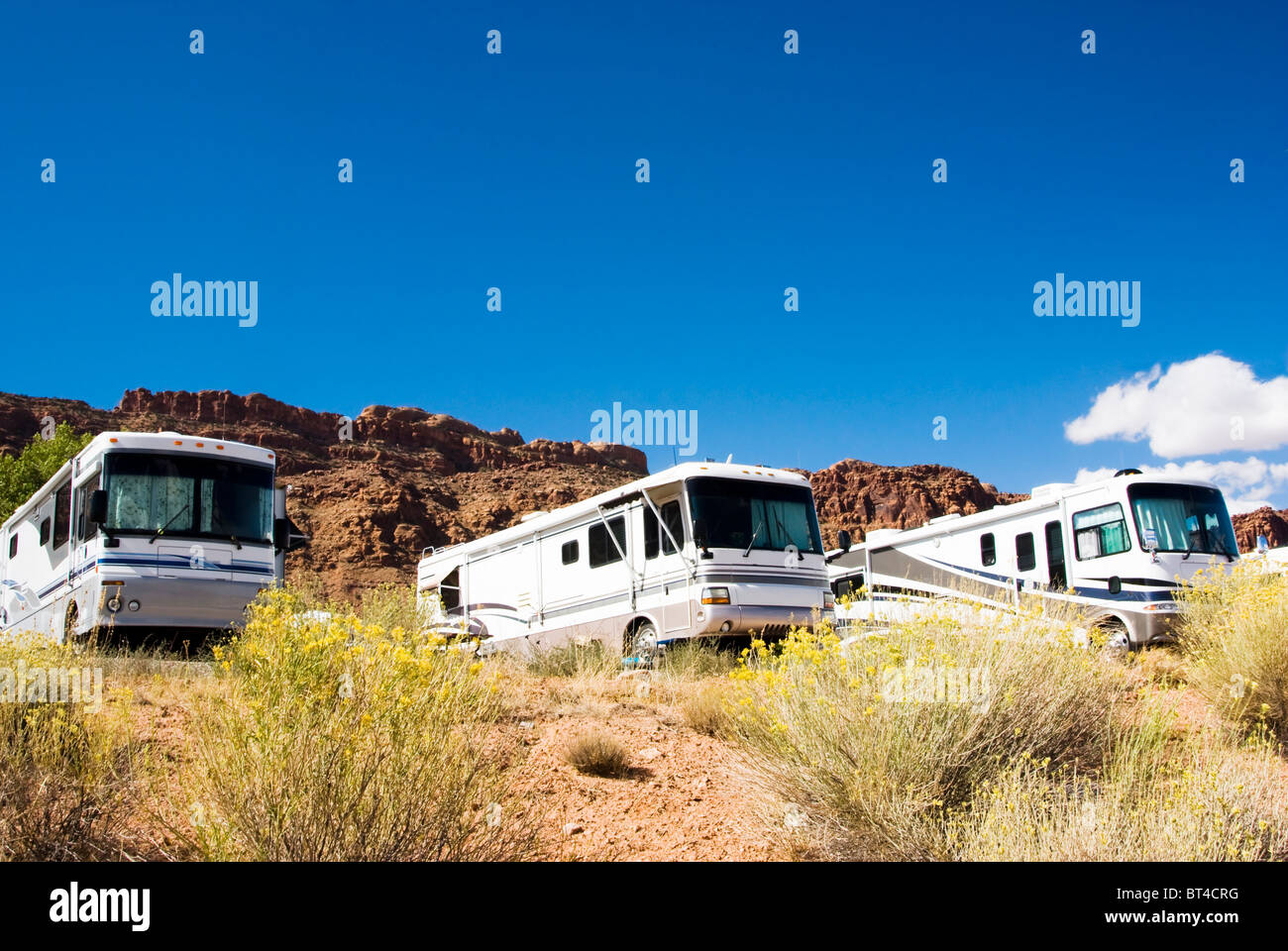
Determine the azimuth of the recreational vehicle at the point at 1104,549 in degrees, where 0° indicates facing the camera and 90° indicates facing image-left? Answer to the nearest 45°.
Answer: approximately 315°

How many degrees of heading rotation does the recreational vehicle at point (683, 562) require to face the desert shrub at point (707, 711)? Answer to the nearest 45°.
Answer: approximately 45° to its right

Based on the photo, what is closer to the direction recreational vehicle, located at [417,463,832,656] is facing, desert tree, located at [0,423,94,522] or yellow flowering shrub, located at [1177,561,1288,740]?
the yellow flowering shrub

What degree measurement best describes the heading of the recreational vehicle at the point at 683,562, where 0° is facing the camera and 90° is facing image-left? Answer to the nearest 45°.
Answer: approximately 315°

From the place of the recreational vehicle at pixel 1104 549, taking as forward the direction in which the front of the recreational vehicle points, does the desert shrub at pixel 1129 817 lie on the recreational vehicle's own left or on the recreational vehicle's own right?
on the recreational vehicle's own right

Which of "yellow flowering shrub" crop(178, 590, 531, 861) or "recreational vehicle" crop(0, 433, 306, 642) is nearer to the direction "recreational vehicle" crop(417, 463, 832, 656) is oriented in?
the yellow flowering shrub

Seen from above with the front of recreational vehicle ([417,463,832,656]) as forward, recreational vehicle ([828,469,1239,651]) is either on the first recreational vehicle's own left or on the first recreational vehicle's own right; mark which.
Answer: on the first recreational vehicle's own left

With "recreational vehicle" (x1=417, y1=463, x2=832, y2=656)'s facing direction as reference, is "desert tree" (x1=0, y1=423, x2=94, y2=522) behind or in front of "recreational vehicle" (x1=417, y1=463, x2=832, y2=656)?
behind
